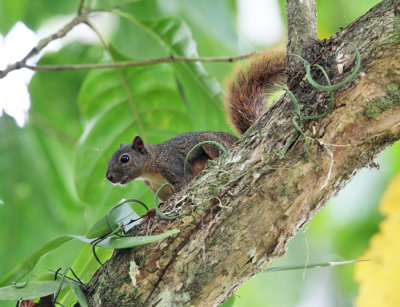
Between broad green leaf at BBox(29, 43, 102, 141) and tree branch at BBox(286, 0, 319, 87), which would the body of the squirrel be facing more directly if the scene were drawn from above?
the broad green leaf

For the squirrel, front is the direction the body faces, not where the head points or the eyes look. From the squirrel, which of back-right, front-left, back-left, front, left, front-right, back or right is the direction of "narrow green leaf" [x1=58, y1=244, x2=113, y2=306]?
front-left

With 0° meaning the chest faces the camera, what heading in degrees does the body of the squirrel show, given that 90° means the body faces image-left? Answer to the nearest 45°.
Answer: approximately 90°

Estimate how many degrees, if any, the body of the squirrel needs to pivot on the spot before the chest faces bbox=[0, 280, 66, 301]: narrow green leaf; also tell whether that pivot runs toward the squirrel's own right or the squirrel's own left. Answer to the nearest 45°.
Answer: approximately 45° to the squirrel's own left

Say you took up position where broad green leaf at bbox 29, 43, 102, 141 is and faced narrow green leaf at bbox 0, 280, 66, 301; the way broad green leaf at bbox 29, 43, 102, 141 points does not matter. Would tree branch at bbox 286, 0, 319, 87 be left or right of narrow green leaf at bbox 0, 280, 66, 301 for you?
left

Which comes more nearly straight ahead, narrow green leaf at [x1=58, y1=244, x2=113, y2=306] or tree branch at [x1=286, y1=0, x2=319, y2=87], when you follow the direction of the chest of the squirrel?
the narrow green leaf

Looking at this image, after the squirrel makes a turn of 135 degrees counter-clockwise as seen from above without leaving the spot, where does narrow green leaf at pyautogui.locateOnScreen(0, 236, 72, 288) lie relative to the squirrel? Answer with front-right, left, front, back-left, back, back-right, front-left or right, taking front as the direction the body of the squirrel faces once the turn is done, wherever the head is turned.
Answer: right

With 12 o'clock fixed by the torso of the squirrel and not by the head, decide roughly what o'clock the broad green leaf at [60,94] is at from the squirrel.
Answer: The broad green leaf is roughly at 2 o'clock from the squirrel.

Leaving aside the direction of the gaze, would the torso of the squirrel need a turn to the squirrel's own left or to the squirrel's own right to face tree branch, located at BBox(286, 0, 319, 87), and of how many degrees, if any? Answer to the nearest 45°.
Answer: approximately 135° to the squirrel's own left
